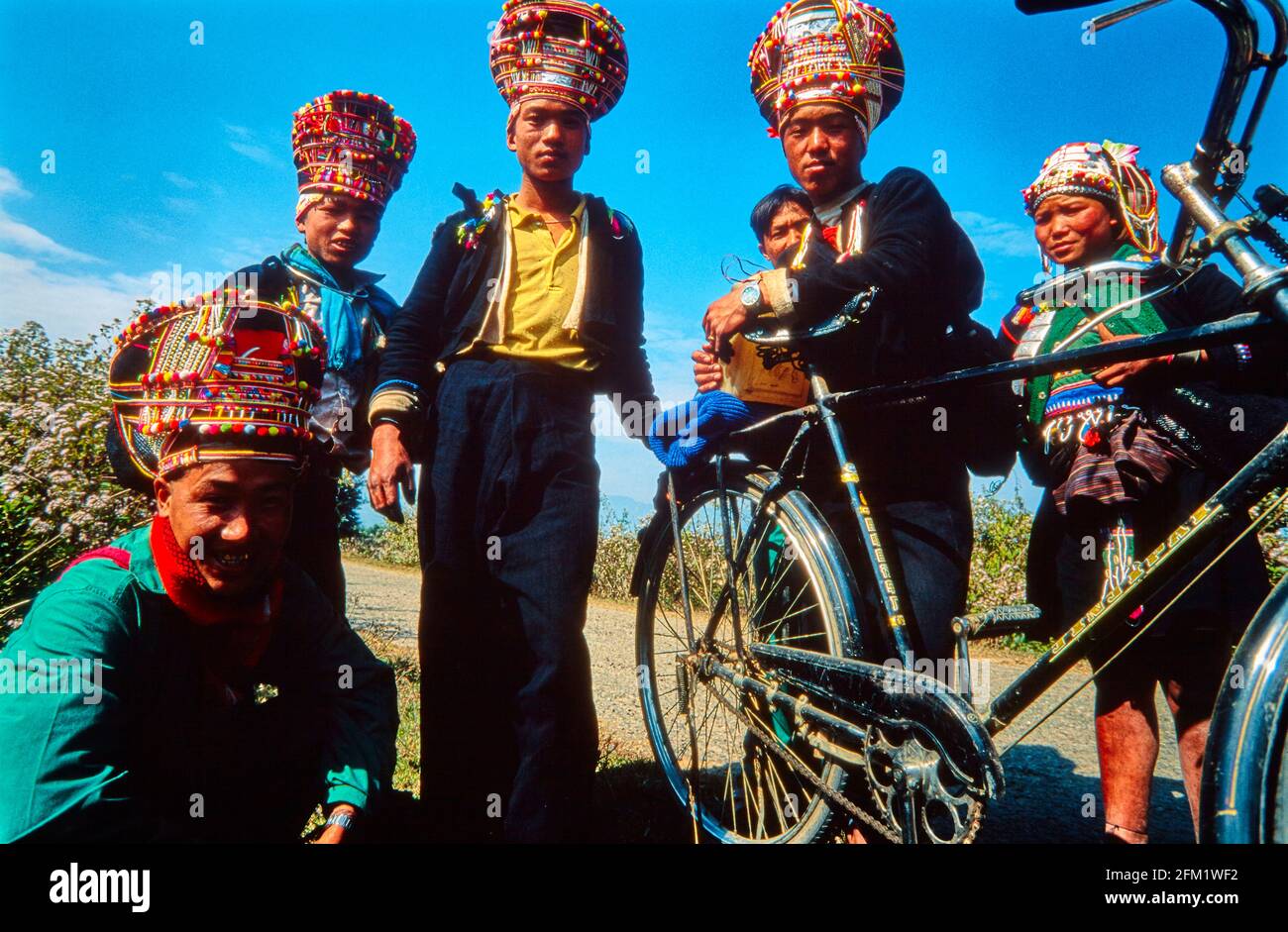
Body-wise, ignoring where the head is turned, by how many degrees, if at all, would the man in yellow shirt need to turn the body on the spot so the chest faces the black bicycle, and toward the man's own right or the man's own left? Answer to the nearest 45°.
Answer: approximately 45° to the man's own left

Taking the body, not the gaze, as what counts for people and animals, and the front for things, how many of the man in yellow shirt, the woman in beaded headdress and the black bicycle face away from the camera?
0

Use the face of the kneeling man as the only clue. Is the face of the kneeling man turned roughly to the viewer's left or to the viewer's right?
to the viewer's right

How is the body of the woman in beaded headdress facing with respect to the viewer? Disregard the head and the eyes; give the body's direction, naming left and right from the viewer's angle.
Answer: facing the viewer and to the left of the viewer

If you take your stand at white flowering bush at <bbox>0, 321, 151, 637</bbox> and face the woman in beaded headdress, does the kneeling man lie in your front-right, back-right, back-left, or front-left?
front-right

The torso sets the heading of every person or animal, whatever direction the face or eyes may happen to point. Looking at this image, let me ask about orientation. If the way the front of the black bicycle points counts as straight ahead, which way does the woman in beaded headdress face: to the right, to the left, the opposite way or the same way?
to the right

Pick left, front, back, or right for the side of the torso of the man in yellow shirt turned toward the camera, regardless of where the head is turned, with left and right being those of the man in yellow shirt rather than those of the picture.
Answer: front

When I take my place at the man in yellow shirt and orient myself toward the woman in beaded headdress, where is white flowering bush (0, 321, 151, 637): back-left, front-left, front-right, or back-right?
back-left

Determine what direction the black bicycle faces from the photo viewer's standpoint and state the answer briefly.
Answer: facing the viewer and to the right of the viewer
